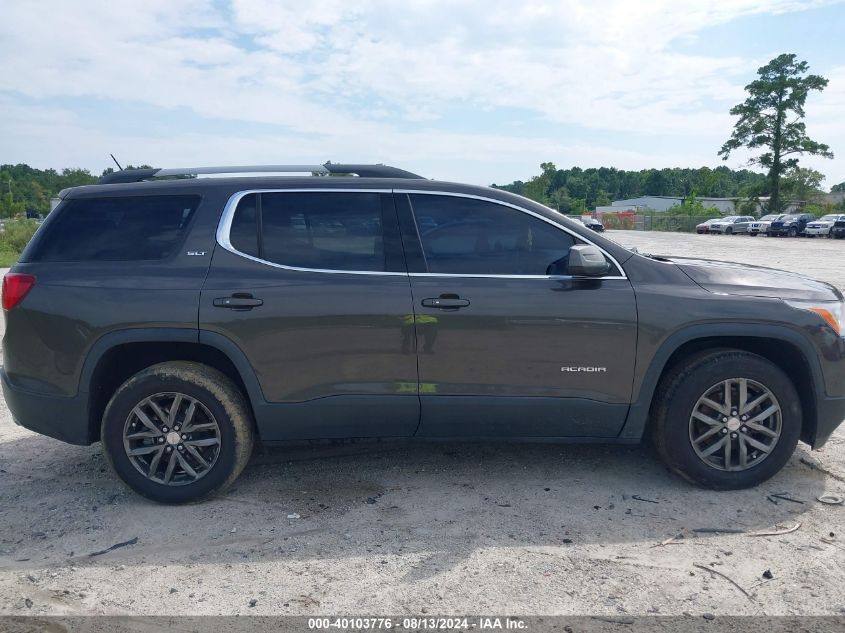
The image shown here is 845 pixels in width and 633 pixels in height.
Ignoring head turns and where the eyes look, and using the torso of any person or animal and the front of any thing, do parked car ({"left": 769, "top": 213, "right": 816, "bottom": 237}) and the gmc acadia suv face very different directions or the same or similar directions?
very different directions

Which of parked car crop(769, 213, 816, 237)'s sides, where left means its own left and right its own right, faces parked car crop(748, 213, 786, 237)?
right

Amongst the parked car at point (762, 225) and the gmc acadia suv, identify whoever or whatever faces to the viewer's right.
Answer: the gmc acadia suv

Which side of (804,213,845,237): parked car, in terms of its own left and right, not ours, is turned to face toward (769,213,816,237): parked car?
right

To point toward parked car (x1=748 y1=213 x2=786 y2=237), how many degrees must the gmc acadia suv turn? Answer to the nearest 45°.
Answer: approximately 45° to its left

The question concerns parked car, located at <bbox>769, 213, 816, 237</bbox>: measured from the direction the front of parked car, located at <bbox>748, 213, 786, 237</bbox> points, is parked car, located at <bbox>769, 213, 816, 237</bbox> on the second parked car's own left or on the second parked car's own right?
on the second parked car's own left

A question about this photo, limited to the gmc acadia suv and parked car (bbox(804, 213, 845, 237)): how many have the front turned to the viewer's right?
1

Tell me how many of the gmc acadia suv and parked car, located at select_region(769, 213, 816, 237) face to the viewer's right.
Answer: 1

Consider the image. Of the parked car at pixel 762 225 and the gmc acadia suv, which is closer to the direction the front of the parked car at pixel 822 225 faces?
the gmc acadia suv

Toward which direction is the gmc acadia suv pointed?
to the viewer's right

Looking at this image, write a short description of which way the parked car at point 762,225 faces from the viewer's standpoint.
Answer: facing the viewer and to the left of the viewer

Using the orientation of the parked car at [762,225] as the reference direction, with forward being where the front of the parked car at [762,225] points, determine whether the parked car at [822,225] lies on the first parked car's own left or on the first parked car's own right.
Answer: on the first parked car's own left
